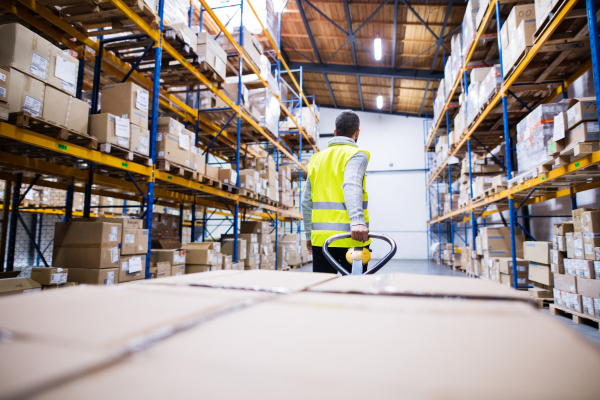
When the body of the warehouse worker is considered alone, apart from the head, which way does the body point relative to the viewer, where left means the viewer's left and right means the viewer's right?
facing away from the viewer and to the right of the viewer

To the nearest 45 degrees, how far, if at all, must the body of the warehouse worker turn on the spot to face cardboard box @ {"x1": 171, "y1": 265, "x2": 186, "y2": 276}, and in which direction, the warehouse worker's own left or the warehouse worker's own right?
approximately 90° to the warehouse worker's own left

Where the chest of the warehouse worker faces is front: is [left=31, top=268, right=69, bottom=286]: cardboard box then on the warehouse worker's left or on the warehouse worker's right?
on the warehouse worker's left

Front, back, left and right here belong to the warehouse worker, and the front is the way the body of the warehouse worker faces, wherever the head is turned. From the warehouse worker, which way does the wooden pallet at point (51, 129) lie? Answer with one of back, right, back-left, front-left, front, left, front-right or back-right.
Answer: back-left

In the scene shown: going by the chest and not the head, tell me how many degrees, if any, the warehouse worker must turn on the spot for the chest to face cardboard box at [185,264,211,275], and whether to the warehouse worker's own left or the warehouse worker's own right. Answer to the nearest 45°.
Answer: approximately 90° to the warehouse worker's own left

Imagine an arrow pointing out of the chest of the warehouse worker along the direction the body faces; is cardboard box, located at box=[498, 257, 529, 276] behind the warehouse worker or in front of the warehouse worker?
in front

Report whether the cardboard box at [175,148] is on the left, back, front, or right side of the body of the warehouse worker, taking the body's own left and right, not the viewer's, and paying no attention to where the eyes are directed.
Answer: left

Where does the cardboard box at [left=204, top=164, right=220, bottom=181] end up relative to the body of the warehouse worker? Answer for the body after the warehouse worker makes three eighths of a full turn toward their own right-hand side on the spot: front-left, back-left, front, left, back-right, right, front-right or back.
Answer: back-right
